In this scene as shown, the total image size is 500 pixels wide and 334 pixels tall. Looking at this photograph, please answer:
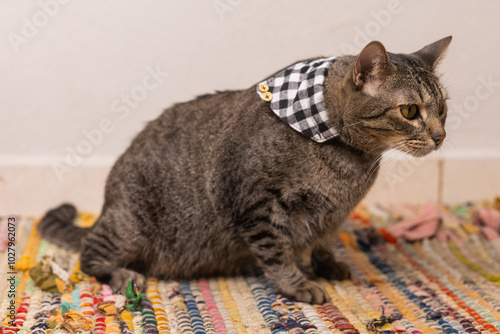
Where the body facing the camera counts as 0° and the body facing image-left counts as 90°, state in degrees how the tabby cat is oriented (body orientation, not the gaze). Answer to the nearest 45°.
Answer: approximately 270°
